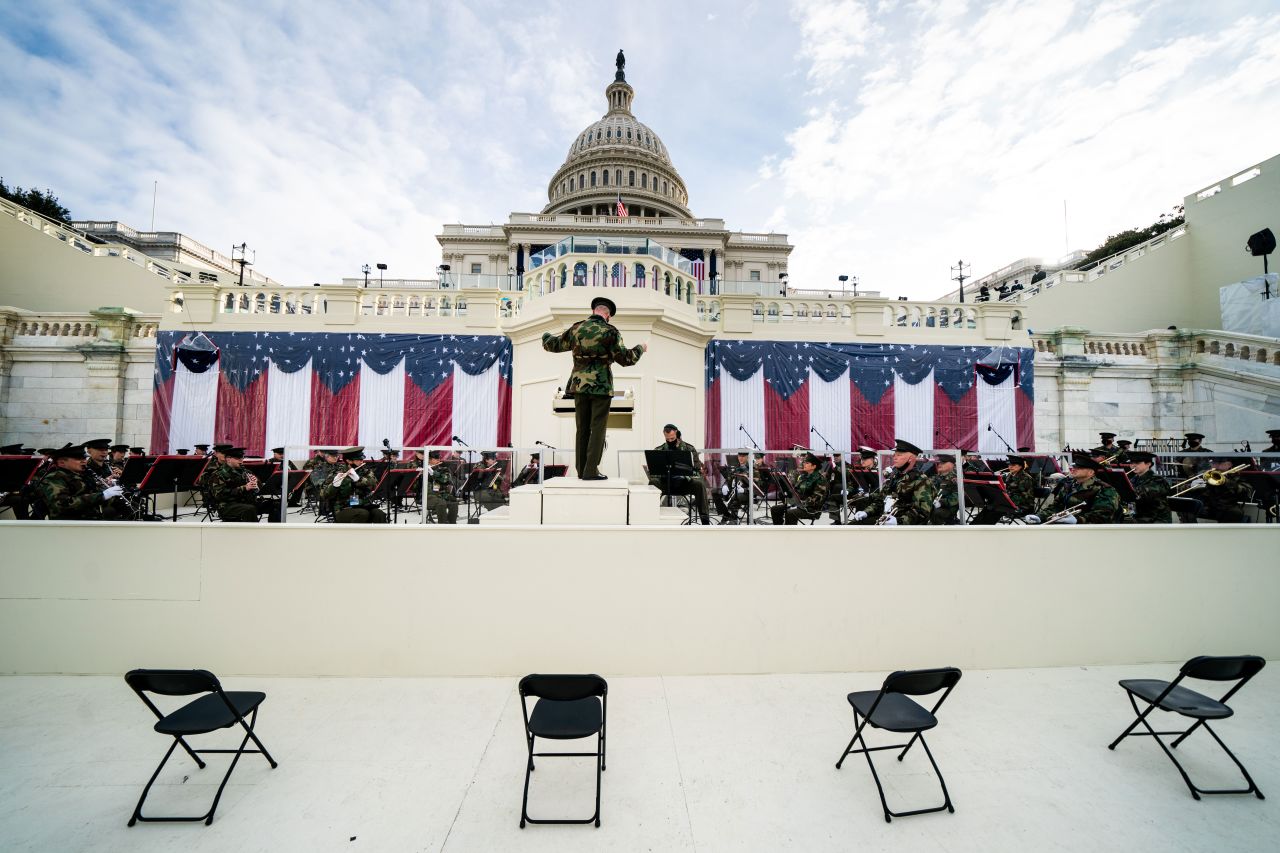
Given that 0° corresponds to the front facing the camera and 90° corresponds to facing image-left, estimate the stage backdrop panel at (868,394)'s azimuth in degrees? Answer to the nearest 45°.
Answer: approximately 0°

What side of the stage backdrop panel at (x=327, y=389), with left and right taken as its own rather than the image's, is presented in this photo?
front

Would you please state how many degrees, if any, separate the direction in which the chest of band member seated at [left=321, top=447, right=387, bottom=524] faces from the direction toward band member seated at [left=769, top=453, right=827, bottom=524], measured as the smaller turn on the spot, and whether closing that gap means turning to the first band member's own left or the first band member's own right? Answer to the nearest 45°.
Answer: approximately 45° to the first band member's own left

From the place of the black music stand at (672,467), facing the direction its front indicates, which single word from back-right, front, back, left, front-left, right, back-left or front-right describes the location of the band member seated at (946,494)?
right

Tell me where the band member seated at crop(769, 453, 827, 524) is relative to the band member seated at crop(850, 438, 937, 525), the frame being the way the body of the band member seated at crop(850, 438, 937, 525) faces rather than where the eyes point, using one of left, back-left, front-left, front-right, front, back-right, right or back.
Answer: right

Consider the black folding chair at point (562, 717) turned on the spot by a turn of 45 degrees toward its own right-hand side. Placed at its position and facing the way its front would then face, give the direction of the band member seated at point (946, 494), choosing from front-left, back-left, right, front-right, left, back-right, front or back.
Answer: front

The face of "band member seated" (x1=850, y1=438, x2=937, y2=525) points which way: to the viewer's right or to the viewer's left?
to the viewer's left

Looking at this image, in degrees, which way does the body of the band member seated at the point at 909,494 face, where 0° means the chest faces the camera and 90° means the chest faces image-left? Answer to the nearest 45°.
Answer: approximately 45°

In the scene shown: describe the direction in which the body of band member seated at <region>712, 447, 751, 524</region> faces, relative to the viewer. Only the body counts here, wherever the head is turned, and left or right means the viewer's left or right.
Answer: facing the viewer and to the left of the viewer

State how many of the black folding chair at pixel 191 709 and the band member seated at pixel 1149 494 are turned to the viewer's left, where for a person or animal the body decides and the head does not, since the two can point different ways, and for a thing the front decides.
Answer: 1

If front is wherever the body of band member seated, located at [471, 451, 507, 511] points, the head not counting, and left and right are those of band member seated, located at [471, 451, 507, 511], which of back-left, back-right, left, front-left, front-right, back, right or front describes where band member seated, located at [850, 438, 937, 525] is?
front

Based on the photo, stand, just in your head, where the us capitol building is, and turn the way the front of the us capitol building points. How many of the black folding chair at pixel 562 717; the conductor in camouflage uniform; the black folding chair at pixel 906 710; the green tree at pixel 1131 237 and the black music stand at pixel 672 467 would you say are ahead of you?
4

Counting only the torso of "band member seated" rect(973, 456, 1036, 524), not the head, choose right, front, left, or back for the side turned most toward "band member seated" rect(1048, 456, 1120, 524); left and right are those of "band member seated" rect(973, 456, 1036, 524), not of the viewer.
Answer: left
